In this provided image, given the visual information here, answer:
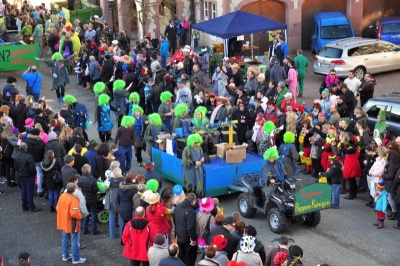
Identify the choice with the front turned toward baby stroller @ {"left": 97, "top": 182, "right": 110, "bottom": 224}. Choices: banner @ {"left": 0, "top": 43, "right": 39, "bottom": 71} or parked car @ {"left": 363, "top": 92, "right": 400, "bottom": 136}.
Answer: the banner

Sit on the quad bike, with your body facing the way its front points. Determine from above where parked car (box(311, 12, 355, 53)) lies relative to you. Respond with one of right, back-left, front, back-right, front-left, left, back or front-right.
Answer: back-left

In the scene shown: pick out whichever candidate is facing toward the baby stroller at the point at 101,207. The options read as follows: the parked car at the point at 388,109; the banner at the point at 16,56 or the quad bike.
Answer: the banner

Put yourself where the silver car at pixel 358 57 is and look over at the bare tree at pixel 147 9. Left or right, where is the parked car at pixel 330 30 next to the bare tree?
right

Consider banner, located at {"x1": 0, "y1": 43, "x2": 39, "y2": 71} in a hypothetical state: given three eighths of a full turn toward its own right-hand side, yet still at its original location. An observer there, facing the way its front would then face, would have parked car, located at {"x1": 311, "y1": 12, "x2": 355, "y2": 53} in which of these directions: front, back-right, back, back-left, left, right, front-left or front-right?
back-right

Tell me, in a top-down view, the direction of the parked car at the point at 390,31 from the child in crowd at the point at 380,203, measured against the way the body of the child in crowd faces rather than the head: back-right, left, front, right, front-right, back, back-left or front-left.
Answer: right

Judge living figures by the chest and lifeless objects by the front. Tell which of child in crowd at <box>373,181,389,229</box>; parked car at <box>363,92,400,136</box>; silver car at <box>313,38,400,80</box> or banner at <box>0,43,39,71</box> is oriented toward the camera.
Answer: the banner

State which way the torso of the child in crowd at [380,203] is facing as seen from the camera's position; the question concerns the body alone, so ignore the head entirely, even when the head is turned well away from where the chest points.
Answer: to the viewer's left

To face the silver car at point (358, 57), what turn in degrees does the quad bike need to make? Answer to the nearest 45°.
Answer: approximately 135° to its left
